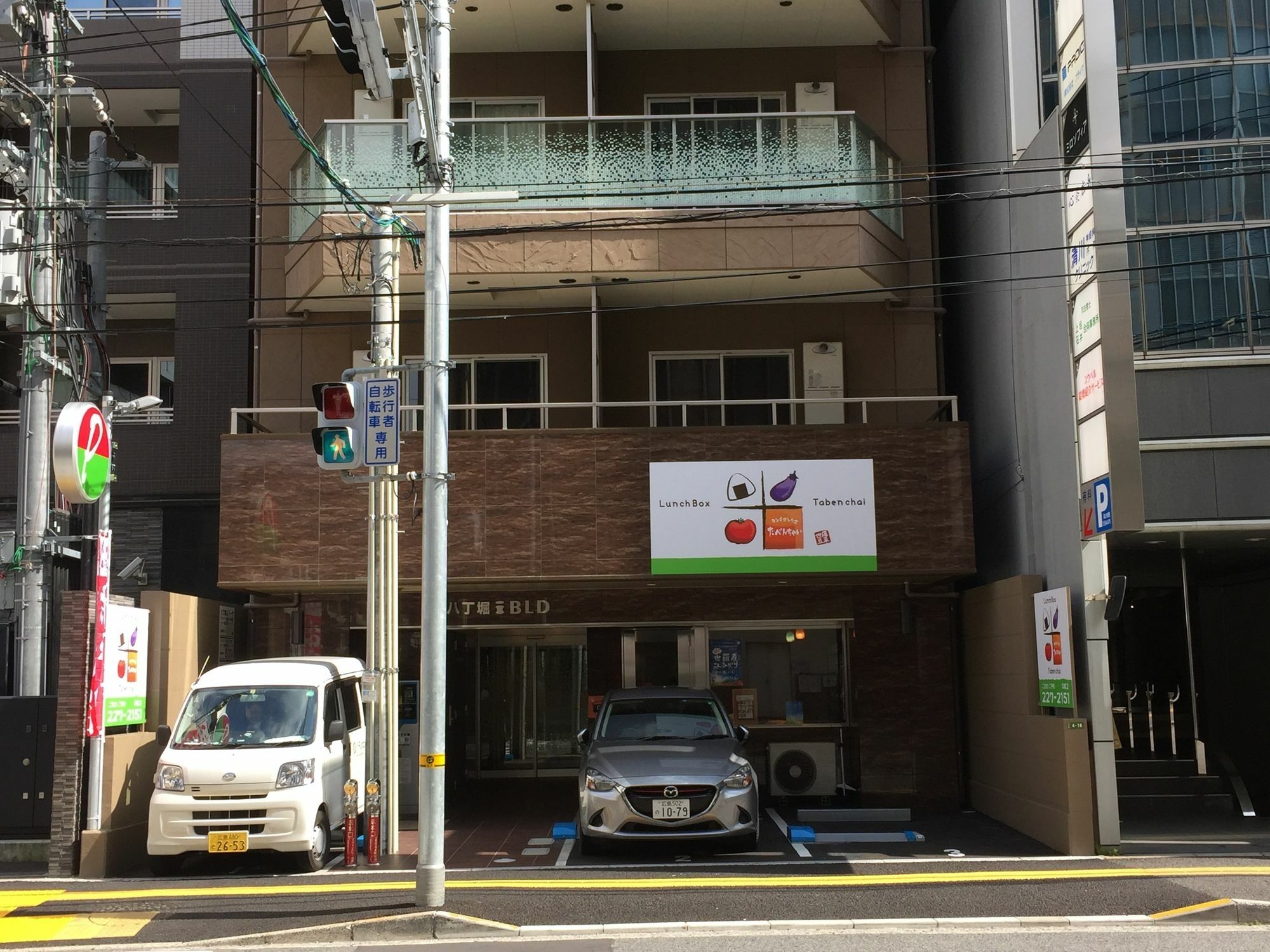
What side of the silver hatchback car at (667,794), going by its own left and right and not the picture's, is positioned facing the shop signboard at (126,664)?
right

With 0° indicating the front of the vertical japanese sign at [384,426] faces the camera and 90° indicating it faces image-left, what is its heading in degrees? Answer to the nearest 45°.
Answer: approximately 0°

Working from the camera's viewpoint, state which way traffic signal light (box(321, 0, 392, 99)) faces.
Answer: facing to the left of the viewer

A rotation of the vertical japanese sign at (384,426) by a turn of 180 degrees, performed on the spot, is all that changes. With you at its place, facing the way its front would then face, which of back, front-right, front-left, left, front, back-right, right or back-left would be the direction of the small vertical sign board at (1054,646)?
right

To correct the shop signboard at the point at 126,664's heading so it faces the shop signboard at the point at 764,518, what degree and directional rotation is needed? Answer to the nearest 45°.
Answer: approximately 45° to its left

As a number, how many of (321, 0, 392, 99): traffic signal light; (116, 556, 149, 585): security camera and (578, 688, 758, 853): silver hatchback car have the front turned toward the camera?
1

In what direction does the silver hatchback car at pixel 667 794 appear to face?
toward the camera

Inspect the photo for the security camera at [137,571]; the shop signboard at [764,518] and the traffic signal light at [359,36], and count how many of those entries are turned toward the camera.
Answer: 1

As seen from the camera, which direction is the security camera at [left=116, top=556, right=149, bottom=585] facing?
to the viewer's left

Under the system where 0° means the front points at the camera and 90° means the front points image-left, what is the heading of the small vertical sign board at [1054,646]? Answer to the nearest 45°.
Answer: approximately 45°

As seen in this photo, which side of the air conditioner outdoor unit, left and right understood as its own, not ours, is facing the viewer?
front

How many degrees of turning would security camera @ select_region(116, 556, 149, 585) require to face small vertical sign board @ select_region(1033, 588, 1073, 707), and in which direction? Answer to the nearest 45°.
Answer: approximately 135° to its left

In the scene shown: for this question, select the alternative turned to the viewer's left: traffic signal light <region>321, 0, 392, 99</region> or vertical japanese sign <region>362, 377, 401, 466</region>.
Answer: the traffic signal light

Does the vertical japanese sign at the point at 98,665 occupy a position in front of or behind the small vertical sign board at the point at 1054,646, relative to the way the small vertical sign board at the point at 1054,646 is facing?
in front

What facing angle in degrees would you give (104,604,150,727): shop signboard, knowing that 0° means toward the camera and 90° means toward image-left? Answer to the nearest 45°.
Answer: approximately 315°

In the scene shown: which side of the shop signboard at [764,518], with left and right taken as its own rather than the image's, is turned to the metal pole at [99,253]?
right
